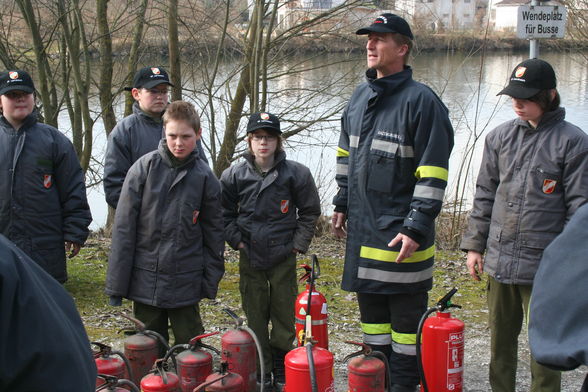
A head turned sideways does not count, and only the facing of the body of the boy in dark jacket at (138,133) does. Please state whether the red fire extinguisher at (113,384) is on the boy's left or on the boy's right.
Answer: on the boy's right

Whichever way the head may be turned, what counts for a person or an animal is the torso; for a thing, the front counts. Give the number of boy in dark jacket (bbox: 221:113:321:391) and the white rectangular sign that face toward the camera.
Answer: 2

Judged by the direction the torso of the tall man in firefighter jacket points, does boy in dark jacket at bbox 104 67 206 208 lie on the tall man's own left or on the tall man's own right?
on the tall man's own right

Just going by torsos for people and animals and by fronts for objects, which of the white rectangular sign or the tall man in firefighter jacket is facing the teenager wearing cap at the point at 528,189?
the white rectangular sign

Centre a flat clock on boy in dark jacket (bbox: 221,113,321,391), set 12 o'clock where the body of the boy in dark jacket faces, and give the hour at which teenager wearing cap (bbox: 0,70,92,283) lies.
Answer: The teenager wearing cap is roughly at 3 o'clock from the boy in dark jacket.

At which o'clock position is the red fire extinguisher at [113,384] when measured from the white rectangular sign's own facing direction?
The red fire extinguisher is roughly at 1 o'clock from the white rectangular sign.

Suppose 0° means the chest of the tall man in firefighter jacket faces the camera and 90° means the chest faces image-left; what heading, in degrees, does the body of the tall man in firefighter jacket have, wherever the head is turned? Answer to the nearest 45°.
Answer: approximately 45°

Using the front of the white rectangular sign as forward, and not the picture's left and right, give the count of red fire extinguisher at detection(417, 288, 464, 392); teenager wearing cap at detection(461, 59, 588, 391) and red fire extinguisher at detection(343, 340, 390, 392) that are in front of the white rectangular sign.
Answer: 3

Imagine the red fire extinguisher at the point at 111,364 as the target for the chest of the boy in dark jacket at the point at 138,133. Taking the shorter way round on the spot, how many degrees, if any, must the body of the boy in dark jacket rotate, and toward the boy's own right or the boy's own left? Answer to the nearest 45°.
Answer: approximately 45° to the boy's own right

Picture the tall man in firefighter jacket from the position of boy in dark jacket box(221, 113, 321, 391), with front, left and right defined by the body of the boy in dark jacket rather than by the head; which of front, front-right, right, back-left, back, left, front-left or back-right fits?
front-left

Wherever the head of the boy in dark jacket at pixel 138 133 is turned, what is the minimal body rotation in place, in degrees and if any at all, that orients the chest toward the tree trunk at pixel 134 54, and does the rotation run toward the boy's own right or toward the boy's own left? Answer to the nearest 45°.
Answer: approximately 135° to the boy's own left

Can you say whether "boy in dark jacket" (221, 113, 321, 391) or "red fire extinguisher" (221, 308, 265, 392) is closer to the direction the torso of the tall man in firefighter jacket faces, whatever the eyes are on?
the red fire extinguisher
